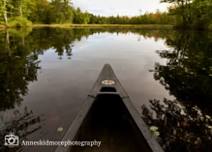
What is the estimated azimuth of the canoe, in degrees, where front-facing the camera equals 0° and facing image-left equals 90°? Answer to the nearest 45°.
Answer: approximately 180°
